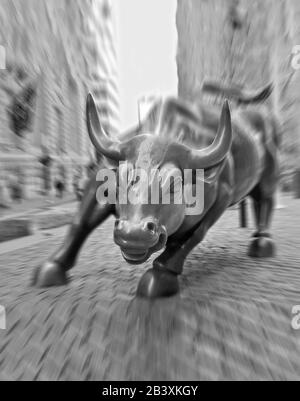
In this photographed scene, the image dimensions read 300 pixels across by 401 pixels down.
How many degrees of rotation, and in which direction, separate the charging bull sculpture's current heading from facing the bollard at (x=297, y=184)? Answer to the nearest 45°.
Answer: approximately 180°

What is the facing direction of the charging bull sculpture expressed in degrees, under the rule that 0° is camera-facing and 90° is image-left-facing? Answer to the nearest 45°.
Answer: approximately 45°

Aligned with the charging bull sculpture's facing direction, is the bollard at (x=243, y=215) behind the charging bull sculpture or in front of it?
behind
